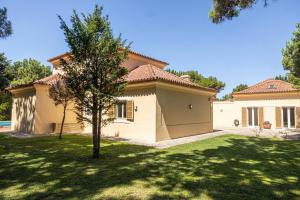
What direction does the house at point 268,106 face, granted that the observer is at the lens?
facing the viewer

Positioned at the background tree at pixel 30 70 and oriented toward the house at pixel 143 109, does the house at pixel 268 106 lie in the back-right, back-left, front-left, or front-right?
front-left

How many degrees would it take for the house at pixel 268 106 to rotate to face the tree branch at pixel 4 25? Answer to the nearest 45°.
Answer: approximately 45° to its right

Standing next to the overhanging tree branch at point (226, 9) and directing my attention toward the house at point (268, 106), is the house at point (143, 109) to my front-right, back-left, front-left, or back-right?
front-left

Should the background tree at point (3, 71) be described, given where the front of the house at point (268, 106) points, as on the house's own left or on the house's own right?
on the house's own right

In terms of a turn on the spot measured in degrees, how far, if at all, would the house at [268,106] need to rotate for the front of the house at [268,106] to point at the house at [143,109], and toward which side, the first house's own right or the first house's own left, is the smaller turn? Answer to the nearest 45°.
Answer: approximately 45° to the first house's own right

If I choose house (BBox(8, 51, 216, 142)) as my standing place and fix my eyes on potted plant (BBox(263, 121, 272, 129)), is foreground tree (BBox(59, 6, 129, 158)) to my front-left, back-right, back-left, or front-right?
back-right

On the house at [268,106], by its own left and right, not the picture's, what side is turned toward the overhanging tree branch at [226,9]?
front

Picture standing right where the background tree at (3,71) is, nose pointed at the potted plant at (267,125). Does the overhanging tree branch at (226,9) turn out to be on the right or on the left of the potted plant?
right

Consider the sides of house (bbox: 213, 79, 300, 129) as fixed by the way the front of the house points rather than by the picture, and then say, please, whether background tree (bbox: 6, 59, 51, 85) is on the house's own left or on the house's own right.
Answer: on the house's own right

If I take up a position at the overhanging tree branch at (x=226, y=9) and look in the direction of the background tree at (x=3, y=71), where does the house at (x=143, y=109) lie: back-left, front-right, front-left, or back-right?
front-right

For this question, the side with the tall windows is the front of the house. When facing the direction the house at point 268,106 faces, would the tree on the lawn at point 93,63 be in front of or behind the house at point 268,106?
in front
